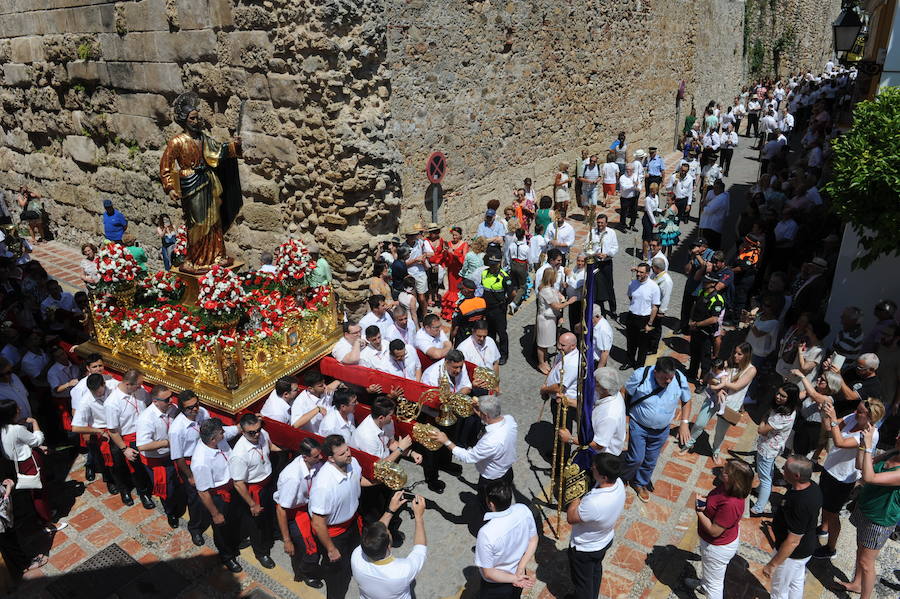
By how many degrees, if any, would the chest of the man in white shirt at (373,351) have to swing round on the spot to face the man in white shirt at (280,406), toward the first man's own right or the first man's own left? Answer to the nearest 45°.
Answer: approximately 90° to the first man's own right

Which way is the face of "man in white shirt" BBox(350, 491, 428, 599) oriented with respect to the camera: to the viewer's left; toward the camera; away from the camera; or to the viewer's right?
away from the camera

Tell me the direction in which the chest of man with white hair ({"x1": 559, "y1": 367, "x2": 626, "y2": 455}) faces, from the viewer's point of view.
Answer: to the viewer's left

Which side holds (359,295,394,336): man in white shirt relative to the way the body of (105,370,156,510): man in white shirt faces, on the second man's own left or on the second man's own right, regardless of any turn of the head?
on the second man's own left

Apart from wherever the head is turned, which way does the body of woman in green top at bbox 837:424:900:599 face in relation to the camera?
to the viewer's left

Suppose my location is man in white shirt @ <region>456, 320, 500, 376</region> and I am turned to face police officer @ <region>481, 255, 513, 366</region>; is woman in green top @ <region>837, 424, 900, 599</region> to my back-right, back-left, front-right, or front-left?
back-right

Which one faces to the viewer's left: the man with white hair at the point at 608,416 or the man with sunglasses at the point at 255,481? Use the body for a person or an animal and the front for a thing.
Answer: the man with white hair

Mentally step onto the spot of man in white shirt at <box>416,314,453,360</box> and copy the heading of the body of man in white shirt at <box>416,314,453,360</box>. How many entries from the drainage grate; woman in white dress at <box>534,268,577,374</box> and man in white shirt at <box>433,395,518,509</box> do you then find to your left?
1

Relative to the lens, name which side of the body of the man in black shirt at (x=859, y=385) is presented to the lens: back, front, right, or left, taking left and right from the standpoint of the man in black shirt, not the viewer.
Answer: left
